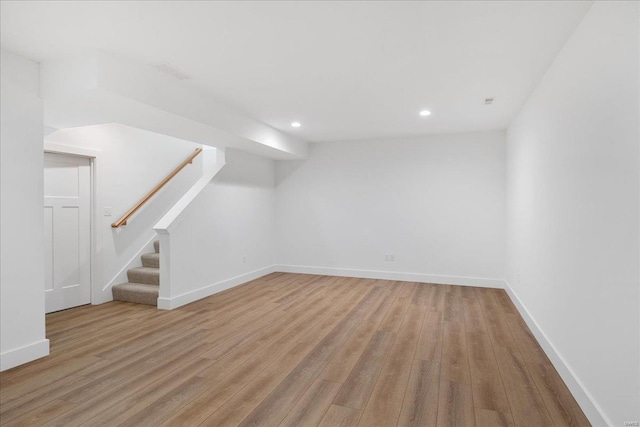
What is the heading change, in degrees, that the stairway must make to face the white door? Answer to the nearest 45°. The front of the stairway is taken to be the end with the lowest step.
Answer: approximately 45° to its right

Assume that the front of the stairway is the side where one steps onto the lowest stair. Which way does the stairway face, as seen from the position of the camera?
facing the viewer and to the left of the viewer
